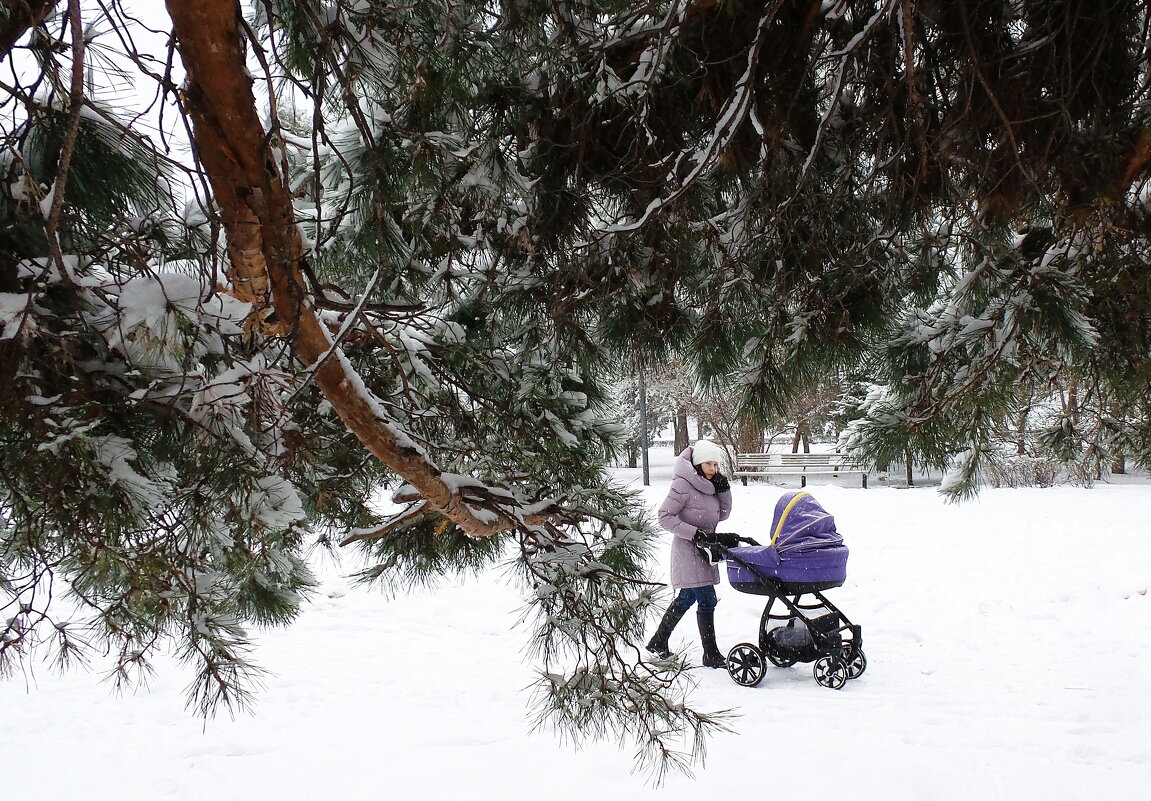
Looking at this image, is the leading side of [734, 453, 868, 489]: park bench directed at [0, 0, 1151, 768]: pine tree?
yes

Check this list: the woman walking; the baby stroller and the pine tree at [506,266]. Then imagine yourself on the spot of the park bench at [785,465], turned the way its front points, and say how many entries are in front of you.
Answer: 3

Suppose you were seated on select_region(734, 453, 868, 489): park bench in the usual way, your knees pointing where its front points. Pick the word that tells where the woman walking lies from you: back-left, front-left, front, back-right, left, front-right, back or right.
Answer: front

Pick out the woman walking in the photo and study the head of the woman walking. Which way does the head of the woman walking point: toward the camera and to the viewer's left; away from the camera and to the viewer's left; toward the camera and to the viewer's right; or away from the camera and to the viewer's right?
toward the camera and to the viewer's right

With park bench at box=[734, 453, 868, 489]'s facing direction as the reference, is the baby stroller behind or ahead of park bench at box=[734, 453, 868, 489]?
ahead

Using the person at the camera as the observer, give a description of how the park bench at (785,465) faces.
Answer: facing the viewer

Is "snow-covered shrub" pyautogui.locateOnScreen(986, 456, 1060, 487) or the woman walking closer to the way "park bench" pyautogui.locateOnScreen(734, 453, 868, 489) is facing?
the woman walking
